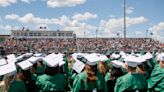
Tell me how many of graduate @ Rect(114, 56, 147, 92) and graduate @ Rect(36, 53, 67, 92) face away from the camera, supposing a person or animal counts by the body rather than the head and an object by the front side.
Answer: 2

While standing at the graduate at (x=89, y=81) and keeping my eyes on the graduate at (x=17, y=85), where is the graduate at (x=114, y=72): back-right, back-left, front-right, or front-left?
back-right

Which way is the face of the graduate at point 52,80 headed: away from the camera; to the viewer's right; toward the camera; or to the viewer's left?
away from the camera

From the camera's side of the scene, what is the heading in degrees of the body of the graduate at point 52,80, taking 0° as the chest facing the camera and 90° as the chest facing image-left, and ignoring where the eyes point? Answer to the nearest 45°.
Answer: approximately 180°

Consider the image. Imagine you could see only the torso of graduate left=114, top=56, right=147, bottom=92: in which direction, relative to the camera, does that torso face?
away from the camera

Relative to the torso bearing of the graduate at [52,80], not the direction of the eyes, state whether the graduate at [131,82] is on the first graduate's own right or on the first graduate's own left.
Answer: on the first graduate's own right

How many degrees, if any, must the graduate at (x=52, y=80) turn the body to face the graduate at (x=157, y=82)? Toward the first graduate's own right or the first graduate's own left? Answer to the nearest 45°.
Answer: approximately 90° to the first graduate's own right

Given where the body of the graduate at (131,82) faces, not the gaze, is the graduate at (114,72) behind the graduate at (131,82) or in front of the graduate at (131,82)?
in front

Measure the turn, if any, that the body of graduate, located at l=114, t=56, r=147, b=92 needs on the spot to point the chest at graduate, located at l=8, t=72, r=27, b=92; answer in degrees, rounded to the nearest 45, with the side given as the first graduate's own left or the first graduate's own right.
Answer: approximately 135° to the first graduate's own left
